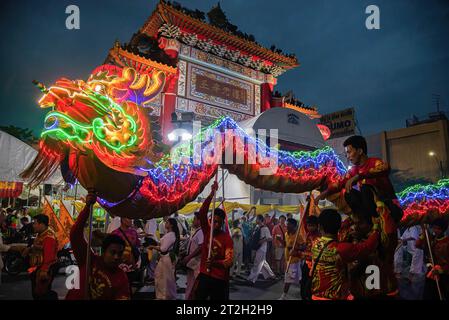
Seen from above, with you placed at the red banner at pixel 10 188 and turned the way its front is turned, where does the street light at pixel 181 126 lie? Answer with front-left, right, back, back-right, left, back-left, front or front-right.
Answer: left

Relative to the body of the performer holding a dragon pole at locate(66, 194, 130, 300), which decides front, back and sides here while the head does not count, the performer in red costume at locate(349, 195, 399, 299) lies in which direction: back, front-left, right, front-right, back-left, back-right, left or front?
left

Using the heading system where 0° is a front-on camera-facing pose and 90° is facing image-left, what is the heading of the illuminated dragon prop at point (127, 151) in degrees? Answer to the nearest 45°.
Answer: approximately 90°

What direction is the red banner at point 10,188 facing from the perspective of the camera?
toward the camera
